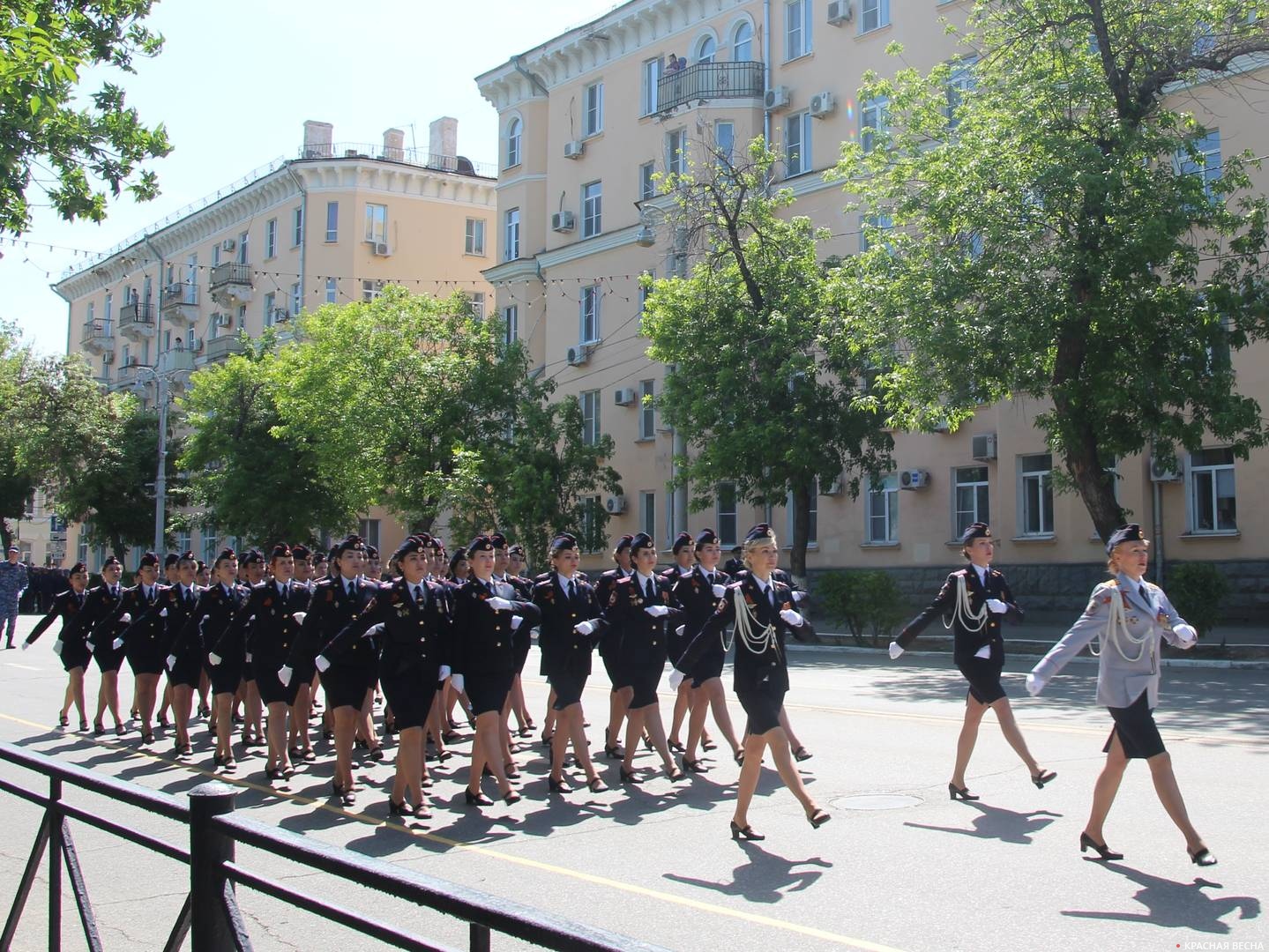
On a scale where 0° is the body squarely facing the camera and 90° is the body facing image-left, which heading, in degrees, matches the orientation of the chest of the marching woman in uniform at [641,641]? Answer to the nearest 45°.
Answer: approximately 315°

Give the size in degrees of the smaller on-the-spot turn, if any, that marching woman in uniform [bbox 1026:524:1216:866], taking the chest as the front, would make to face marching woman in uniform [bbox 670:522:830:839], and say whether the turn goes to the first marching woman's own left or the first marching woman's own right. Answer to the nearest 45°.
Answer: approximately 135° to the first marching woman's own right

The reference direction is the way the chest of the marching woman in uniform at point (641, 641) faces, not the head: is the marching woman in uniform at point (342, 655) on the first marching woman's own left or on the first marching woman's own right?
on the first marching woman's own right

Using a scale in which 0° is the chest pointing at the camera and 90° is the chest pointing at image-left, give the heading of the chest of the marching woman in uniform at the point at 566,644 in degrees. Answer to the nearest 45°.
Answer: approximately 315°

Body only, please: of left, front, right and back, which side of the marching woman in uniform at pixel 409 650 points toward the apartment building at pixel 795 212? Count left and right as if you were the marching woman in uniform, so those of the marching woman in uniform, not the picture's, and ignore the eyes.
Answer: left

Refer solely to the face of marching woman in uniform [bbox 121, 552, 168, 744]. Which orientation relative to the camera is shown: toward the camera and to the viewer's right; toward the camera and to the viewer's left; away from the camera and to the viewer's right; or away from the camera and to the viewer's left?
toward the camera and to the viewer's right

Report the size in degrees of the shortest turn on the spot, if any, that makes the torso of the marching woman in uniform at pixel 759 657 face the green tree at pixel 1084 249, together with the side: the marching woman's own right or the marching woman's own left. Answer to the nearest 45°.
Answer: approximately 90° to the marching woman's own left

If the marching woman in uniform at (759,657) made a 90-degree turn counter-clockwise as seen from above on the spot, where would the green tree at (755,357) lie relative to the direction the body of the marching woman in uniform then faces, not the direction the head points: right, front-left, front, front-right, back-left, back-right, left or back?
front-left

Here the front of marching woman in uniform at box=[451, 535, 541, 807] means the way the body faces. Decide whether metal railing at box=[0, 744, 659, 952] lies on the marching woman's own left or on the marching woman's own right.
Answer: on the marching woman's own right

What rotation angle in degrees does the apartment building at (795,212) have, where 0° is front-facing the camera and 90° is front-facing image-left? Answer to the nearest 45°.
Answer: approximately 45°

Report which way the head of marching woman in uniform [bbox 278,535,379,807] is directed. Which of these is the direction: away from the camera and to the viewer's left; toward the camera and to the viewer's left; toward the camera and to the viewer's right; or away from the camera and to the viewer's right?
toward the camera and to the viewer's right

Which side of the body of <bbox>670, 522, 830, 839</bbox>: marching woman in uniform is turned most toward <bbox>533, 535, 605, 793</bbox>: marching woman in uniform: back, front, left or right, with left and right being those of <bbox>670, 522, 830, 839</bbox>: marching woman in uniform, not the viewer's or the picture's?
back

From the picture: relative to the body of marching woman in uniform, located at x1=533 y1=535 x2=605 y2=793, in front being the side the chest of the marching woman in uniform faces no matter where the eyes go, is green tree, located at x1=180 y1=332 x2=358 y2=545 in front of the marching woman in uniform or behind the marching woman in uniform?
behind

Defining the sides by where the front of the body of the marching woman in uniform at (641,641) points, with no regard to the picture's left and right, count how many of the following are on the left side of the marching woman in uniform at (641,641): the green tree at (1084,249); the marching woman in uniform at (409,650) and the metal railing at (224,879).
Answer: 1

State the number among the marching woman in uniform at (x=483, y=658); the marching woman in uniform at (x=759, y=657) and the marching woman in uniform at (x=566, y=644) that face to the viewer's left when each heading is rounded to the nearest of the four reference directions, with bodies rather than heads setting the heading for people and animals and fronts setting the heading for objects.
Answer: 0

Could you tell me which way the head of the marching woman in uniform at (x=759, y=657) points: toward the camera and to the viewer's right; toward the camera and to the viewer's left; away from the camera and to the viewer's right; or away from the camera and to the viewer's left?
toward the camera and to the viewer's right

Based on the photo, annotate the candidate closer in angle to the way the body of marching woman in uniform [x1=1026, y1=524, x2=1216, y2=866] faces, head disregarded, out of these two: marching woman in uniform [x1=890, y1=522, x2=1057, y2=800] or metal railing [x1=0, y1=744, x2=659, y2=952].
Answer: the metal railing

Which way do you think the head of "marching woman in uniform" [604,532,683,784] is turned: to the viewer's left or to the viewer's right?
to the viewer's right

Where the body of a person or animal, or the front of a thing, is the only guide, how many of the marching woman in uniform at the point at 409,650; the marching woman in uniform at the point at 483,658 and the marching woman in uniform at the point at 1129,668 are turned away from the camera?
0

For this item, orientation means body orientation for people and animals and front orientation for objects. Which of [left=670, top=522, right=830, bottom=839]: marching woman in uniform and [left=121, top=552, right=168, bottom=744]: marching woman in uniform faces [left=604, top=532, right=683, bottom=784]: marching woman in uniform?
[left=121, top=552, right=168, bottom=744]: marching woman in uniform
